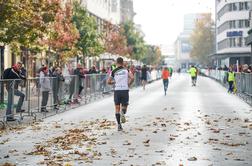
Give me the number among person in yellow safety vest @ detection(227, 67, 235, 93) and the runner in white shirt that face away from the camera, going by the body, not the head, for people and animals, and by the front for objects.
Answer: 1

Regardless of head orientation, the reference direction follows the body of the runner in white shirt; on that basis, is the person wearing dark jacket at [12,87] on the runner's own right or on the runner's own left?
on the runner's own left

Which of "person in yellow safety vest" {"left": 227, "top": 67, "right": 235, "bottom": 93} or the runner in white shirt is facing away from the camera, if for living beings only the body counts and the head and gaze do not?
the runner in white shirt

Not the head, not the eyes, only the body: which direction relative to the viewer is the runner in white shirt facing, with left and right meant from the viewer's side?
facing away from the viewer

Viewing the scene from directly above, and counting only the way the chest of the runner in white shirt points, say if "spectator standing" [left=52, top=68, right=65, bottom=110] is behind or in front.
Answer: in front

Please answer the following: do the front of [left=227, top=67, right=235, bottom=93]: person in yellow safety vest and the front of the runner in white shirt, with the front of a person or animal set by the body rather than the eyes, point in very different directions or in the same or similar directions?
very different directions
